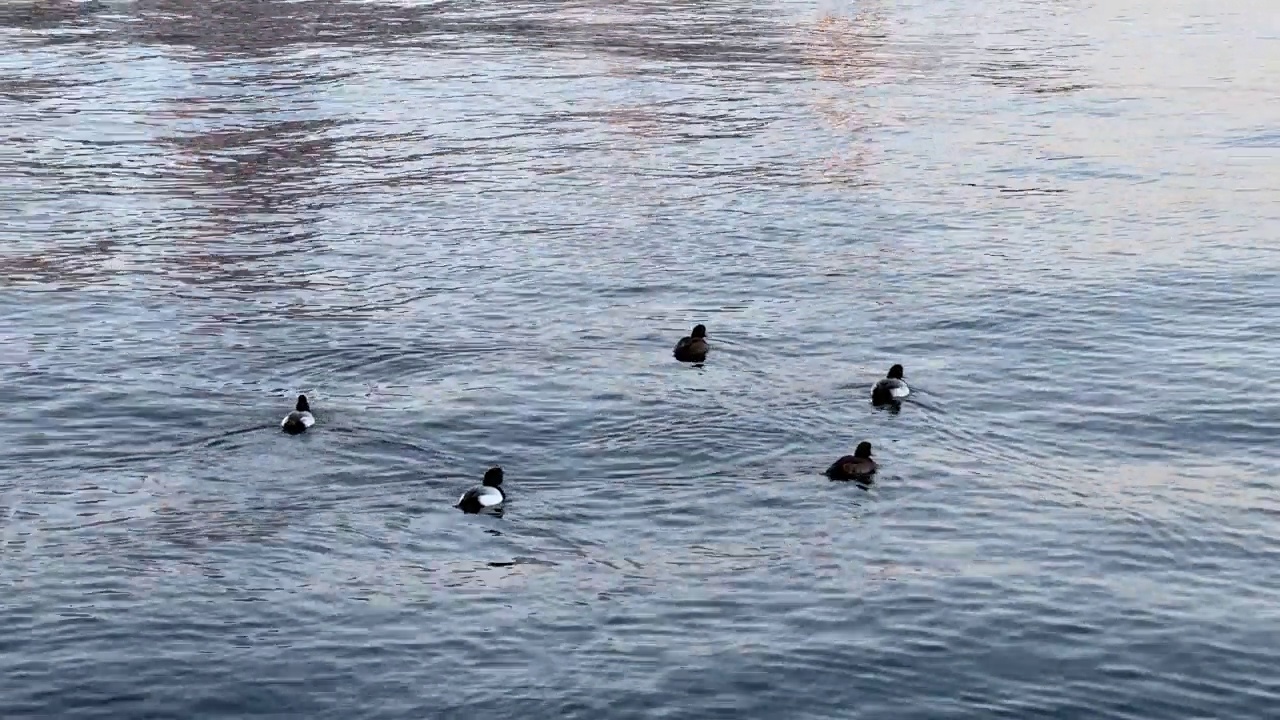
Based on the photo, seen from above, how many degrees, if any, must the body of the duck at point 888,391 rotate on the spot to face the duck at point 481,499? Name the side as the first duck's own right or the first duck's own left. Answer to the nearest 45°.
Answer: approximately 180°

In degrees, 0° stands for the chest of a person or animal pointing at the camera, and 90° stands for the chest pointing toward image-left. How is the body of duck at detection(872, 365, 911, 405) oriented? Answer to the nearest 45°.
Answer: approximately 225°

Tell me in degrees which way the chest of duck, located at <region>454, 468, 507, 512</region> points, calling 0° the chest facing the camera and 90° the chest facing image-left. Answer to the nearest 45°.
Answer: approximately 225°

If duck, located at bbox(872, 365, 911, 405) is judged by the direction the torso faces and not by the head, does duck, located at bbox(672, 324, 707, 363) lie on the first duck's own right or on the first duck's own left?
on the first duck's own left
